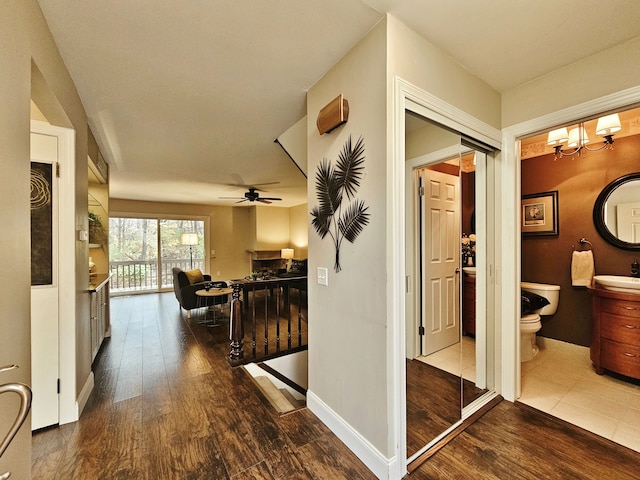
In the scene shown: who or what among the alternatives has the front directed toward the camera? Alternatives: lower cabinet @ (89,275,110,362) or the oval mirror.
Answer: the oval mirror

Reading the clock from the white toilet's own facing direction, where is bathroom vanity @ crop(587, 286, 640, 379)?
The bathroom vanity is roughly at 8 o'clock from the white toilet.

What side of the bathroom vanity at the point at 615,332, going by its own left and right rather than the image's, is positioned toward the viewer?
front

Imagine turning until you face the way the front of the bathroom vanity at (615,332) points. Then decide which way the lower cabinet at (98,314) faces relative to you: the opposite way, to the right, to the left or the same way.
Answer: the opposite way

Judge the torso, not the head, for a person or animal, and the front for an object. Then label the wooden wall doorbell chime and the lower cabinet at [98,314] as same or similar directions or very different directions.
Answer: very different directions

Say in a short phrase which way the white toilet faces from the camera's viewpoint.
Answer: facing the viewer and to the left of the viewer

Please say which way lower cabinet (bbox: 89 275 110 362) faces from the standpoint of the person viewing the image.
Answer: facing to the right of the viewer

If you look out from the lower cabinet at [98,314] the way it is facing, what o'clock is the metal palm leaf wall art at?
The metal palm leaf wall art is roughly at 2 o'clock from the lower cabinet.

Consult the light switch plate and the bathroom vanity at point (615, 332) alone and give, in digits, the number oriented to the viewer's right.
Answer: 0

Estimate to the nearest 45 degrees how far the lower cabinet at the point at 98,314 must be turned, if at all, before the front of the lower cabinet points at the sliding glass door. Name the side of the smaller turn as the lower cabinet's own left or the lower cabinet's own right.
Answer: approximately 90° to the lower cabinet's own left
